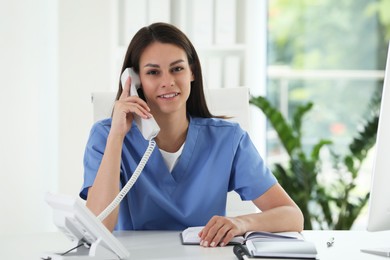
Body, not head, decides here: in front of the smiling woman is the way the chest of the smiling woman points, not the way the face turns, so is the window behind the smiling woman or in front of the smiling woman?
behind

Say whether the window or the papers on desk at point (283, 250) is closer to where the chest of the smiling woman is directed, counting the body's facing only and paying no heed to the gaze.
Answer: the papers on desk

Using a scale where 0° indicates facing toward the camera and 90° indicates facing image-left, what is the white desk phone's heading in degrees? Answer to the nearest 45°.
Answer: approximately 225°

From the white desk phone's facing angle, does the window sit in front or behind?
in front

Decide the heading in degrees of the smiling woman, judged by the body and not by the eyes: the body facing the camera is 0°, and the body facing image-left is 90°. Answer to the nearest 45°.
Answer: approximately 0°

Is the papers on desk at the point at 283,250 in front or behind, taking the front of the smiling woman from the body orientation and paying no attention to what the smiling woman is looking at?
in front
